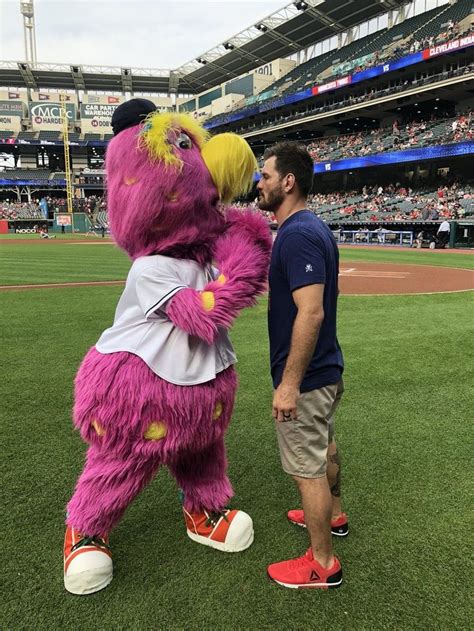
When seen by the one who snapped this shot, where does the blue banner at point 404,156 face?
facing the viewer and to the left of the viewer

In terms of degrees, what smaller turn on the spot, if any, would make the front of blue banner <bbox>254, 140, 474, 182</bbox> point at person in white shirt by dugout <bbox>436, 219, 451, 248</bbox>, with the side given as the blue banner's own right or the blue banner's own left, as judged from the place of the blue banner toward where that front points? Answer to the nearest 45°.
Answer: approximately 45° to the blue banner's own left

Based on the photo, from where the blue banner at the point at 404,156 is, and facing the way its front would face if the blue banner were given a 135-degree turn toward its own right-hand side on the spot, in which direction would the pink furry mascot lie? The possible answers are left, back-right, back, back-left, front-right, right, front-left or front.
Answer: back
